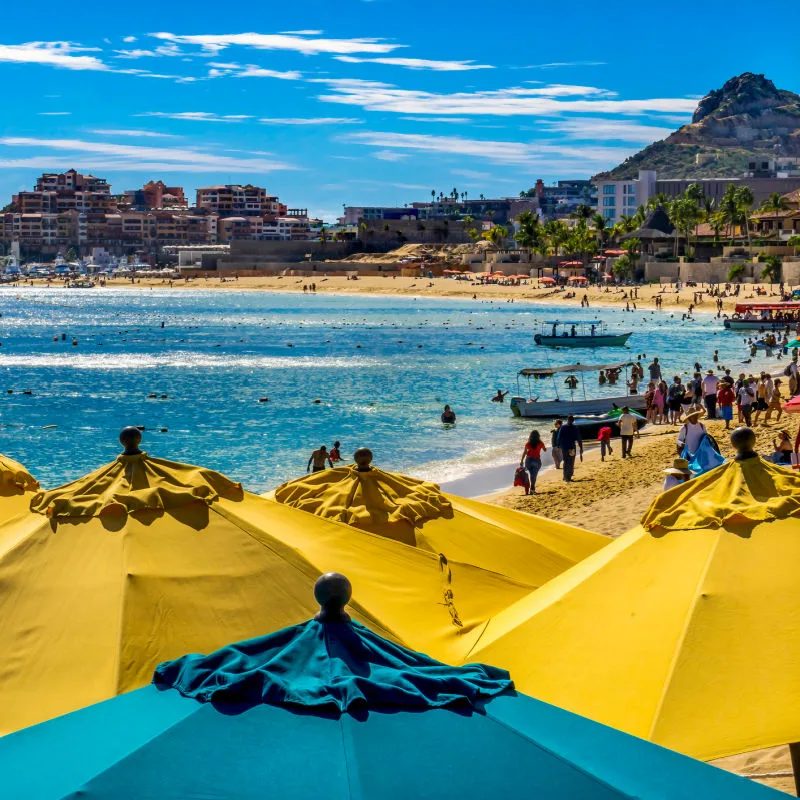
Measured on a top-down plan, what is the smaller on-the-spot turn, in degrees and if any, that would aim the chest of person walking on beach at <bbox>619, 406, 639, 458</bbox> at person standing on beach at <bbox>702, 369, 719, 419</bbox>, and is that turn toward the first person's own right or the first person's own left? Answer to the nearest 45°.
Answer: approximately 45° to the first person's own right

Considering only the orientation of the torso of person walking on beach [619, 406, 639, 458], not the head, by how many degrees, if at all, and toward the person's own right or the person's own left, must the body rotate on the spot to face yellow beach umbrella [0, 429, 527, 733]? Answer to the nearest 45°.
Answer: approximately 180°

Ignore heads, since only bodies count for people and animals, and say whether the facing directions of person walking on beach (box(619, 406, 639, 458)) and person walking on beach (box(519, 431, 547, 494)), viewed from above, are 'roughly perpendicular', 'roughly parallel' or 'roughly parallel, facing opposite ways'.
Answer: roughly parallel

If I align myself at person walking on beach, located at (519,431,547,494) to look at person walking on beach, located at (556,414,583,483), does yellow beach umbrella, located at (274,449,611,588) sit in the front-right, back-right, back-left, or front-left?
back-right

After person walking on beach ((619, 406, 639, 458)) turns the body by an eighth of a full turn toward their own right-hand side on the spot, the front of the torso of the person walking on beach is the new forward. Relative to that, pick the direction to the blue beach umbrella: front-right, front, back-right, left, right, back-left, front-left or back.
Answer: back-right
